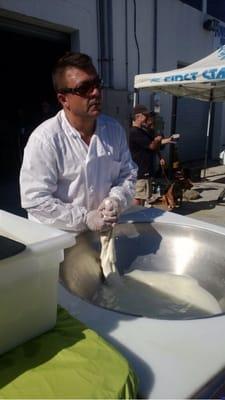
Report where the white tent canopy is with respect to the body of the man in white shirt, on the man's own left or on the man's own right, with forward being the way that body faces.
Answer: on the man's own left

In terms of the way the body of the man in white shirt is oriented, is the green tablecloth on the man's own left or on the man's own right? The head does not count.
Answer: on the man's own right

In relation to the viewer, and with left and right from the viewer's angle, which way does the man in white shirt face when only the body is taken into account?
facing the viewer and to the right of the viewer
